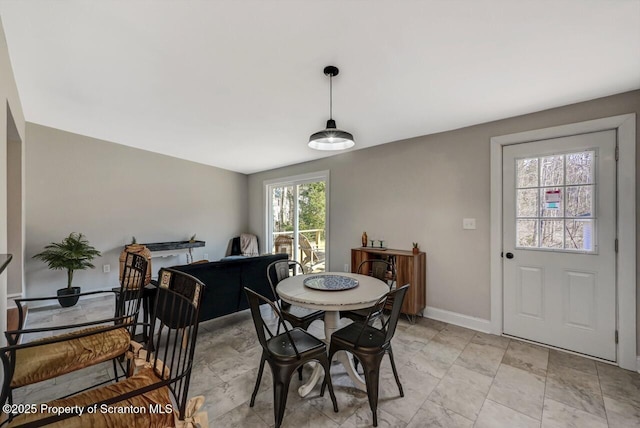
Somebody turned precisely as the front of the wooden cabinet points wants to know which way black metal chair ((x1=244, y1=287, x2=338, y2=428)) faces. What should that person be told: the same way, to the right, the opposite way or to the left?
the opposite way

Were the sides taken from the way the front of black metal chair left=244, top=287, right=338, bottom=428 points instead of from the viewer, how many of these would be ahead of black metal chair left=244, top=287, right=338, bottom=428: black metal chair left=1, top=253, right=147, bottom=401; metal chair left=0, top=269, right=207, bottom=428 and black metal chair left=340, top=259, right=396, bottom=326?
1

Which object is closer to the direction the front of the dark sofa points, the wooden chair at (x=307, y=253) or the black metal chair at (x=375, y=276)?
the wooden chair

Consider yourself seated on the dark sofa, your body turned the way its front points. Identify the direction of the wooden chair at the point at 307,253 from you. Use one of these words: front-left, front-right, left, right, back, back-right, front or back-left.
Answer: right

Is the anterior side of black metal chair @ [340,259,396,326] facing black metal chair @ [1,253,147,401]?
yes

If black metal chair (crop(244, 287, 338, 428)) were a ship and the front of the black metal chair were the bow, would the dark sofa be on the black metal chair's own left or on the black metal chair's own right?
on the black metal chair's own left

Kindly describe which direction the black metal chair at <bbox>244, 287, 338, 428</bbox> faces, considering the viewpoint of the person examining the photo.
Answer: facing away from the viewer and to the right of the viewer

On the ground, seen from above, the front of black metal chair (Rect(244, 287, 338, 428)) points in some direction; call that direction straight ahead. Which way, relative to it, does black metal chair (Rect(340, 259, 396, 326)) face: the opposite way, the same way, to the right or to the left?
the opposite way

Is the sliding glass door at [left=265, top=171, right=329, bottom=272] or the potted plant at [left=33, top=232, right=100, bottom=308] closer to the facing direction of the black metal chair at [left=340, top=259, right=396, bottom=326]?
the potted plant

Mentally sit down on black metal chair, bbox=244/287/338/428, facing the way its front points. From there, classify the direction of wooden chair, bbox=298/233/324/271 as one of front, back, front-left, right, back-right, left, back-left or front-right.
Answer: front-left

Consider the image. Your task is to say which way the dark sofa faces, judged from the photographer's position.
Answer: facing away from the viewer and to the left of the viewer

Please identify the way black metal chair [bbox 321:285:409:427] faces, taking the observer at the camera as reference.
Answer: facing away from the viewer and to the left of the viewer

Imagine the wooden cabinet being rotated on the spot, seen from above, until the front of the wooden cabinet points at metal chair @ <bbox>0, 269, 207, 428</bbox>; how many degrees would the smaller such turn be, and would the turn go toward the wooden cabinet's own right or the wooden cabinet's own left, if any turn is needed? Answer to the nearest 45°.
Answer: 0° — it already faces it

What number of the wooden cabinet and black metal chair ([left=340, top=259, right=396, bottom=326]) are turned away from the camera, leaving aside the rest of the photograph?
0

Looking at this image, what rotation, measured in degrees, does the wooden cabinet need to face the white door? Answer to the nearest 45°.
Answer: approximately 135° to its left
